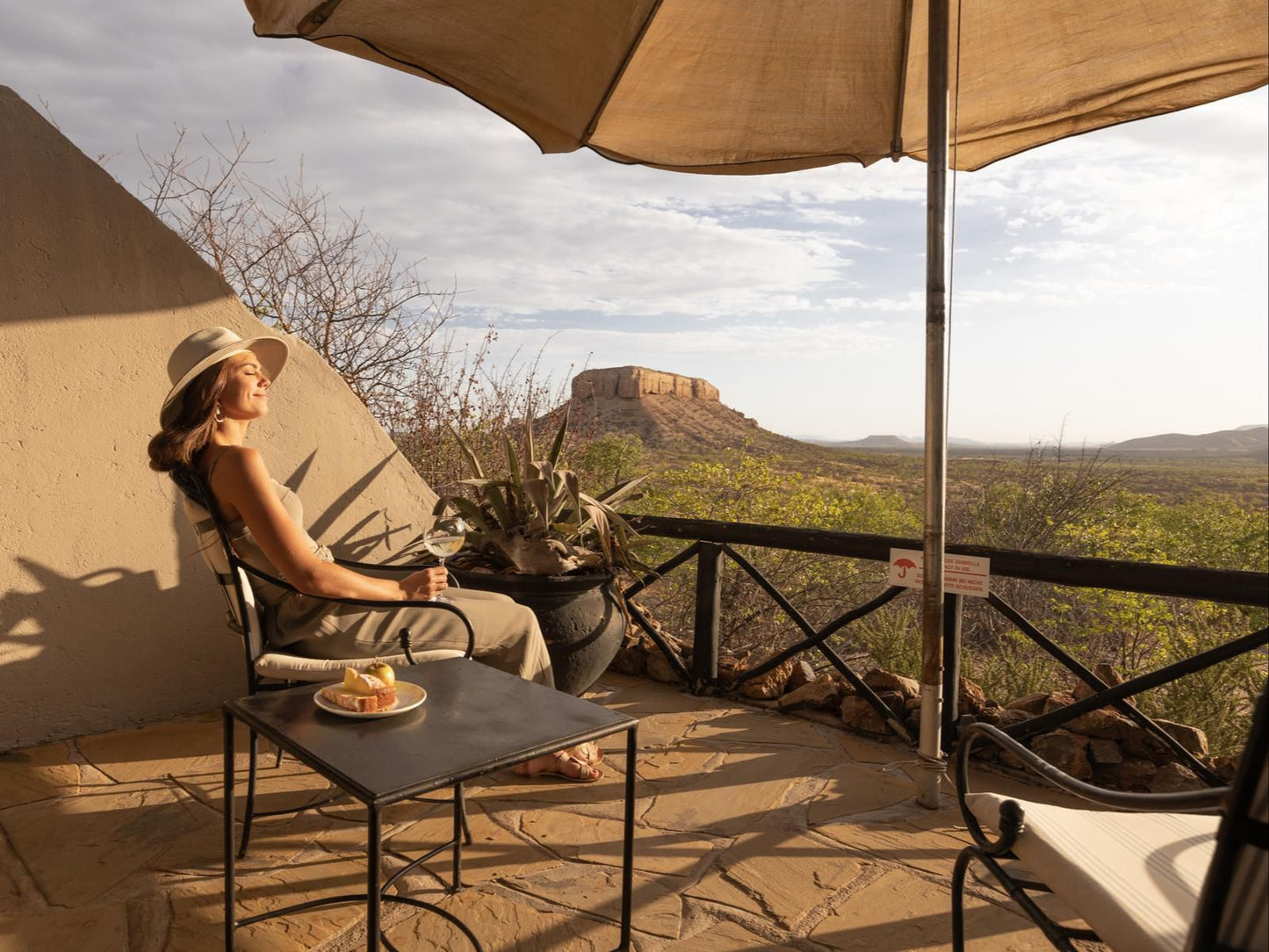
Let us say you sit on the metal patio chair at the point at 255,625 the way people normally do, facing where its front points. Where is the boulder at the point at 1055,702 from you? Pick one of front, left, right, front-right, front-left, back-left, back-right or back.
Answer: front

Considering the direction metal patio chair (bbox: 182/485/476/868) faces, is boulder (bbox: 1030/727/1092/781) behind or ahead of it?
ahead

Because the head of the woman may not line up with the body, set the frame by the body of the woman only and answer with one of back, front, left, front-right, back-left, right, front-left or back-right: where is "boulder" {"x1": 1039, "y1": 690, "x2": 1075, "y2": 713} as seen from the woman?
front

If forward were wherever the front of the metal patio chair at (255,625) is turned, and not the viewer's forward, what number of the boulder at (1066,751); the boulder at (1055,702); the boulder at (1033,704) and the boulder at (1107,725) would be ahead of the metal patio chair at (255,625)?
4

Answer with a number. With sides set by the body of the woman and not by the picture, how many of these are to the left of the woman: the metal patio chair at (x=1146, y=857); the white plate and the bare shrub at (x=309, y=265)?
1

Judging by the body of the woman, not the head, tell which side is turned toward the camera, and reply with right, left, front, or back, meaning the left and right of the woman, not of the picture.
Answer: right

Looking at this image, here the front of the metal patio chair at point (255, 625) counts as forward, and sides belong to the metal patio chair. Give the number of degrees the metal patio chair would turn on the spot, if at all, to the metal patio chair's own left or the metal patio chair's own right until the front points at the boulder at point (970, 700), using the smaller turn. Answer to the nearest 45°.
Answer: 0° — it already faces it

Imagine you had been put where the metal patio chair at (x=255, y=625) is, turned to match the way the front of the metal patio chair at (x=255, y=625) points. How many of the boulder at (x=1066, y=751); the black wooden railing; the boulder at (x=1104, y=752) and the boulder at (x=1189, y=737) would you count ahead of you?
4

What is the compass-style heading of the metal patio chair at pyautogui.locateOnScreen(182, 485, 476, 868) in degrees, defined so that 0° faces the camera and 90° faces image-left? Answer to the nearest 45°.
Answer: approximately 270°

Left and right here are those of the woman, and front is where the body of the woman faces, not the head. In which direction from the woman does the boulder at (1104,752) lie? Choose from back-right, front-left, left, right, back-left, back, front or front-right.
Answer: front

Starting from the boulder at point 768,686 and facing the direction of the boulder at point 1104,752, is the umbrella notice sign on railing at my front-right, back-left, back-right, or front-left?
front-right

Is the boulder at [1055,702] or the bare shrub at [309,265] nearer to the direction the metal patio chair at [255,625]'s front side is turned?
the boulder

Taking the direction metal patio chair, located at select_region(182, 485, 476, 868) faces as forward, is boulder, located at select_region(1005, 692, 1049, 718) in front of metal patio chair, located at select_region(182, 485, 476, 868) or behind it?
in front

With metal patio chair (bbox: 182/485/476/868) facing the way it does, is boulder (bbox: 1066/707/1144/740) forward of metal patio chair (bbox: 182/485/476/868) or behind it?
forward

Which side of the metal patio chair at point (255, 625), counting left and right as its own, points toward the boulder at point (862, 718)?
front

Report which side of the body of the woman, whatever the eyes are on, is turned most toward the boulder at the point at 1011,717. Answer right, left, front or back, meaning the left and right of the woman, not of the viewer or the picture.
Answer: front
